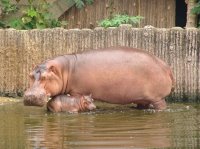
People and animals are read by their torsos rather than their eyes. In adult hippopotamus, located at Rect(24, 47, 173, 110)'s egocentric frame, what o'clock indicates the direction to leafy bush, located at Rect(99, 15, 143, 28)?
The leafy bush is roughly at 3 o'clock from the adult hippopotamus.

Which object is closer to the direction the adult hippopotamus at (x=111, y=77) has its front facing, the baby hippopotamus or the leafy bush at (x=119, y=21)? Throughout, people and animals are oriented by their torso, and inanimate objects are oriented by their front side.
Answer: the baby hippopotamus

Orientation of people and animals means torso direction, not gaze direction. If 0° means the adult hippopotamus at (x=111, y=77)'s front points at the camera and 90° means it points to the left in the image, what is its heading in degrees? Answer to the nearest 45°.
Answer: approximately 90°
